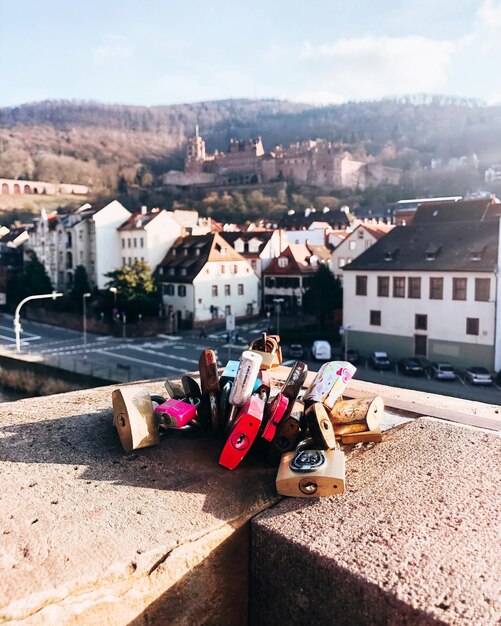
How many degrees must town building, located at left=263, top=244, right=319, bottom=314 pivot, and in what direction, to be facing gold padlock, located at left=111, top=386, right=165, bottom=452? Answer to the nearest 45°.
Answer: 0° — it already faces it

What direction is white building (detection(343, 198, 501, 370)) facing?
toward the camera

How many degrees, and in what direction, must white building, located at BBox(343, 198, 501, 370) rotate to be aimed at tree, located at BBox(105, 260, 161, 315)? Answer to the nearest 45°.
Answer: approximately 90° to its right

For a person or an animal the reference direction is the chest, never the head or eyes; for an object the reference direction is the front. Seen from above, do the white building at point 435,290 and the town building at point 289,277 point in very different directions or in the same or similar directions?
same or similar directions

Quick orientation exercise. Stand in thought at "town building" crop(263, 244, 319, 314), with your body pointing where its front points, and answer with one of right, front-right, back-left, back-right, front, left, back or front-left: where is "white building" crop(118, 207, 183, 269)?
right

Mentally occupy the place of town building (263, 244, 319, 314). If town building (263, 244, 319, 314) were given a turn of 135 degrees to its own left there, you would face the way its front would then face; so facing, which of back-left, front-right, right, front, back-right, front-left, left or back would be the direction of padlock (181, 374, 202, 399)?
back-right

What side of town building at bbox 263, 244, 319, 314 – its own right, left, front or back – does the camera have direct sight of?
front

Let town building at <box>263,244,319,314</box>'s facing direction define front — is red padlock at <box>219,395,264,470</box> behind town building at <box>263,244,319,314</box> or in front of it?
in front

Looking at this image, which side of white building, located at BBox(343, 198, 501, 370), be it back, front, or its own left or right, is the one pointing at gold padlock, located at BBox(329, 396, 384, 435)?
front

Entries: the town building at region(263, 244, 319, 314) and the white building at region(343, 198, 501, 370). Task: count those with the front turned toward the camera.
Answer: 2

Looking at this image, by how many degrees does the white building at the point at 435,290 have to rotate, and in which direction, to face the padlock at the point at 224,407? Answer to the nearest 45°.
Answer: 0° — it already faces it

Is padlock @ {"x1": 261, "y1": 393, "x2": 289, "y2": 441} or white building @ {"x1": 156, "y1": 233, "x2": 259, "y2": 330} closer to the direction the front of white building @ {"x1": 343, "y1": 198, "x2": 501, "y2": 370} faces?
the padlock
